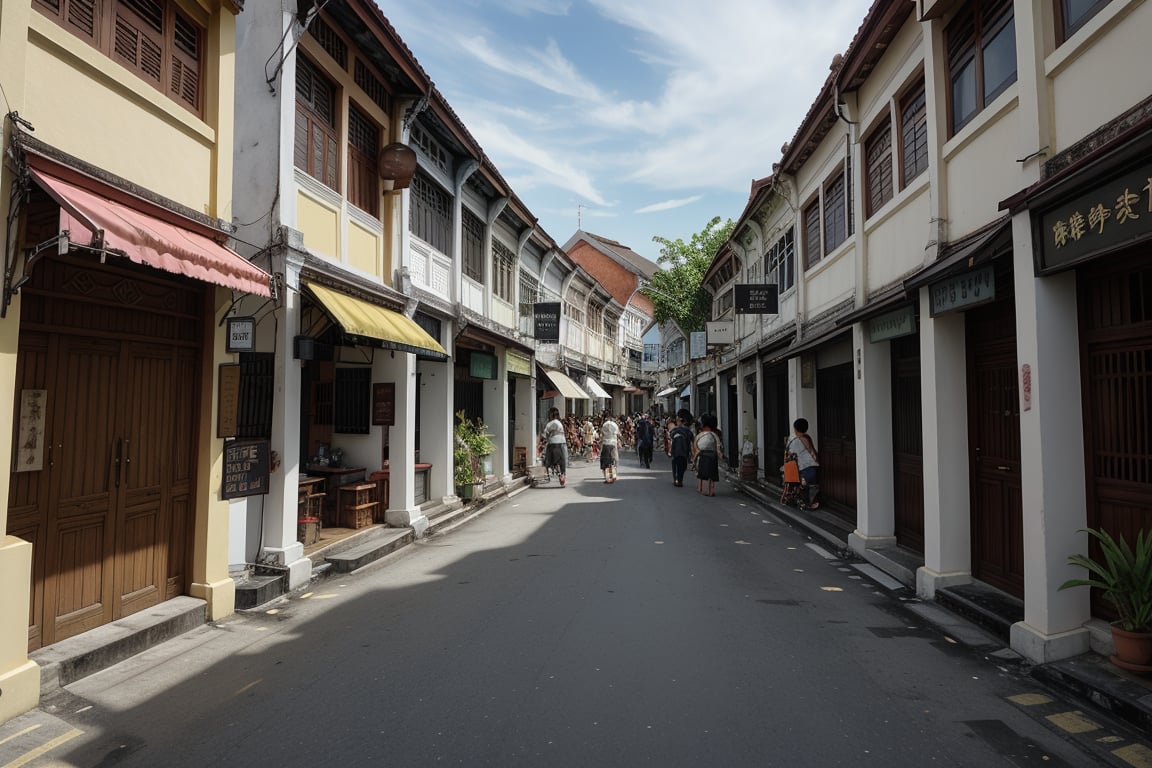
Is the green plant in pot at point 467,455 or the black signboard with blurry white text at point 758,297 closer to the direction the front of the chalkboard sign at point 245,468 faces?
the black signboard with blurry white text

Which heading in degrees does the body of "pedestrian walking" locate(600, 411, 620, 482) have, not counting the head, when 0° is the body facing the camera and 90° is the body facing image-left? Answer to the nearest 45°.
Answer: approximately 180°

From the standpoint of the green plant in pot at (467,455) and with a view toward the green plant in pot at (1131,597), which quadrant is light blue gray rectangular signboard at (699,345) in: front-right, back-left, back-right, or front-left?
back-left

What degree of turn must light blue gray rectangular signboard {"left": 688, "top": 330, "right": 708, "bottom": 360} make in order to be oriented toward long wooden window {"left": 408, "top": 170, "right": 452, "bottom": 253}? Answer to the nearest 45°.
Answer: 0° — it already faces it

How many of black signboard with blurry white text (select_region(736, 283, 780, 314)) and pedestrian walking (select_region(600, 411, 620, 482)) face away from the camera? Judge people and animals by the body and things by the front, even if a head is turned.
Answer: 1

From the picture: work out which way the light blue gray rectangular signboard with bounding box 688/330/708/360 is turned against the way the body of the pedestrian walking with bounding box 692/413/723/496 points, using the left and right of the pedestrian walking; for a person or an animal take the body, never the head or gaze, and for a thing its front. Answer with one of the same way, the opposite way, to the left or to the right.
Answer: the opposite way

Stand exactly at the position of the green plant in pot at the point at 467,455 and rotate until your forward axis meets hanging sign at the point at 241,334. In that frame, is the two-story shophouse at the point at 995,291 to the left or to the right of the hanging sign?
left

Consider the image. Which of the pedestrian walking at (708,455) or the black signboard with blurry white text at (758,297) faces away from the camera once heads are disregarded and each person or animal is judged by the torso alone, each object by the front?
the pedestrian walking

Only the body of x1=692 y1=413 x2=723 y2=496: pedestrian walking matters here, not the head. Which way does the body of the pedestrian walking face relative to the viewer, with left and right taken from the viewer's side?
facing away from the viewer
